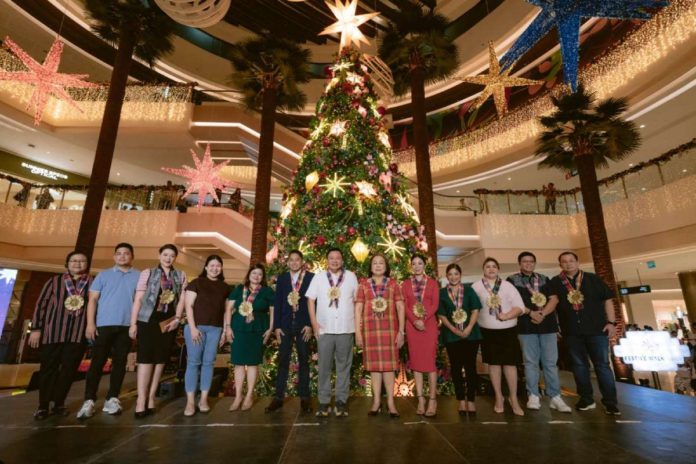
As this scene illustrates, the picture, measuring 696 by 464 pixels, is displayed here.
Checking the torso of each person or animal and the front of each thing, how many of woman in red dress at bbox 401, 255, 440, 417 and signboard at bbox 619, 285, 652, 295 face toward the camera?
2

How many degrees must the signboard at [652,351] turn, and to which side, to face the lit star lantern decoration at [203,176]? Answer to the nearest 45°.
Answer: approximately 90° to its right

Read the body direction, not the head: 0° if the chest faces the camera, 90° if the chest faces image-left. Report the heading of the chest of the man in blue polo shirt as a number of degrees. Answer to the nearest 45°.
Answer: approximately 0°

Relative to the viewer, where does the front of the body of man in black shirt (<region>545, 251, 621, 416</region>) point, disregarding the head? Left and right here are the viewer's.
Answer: facing the viewer

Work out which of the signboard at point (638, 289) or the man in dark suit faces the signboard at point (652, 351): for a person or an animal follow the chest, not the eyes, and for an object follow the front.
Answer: the signboard at point (638, 289)

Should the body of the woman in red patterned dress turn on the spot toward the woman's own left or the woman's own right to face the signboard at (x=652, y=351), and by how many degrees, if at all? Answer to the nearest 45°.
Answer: approximately 135° to the woman's own left

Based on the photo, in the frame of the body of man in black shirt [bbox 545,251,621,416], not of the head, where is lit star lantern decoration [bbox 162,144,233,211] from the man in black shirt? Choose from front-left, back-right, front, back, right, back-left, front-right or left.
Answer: right

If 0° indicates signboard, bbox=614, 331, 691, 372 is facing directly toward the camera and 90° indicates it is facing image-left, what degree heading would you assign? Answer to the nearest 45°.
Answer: approximately 0°

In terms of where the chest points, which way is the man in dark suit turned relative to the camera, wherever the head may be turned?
toward the camera

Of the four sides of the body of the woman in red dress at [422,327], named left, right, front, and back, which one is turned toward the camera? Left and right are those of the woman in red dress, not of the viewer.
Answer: front
